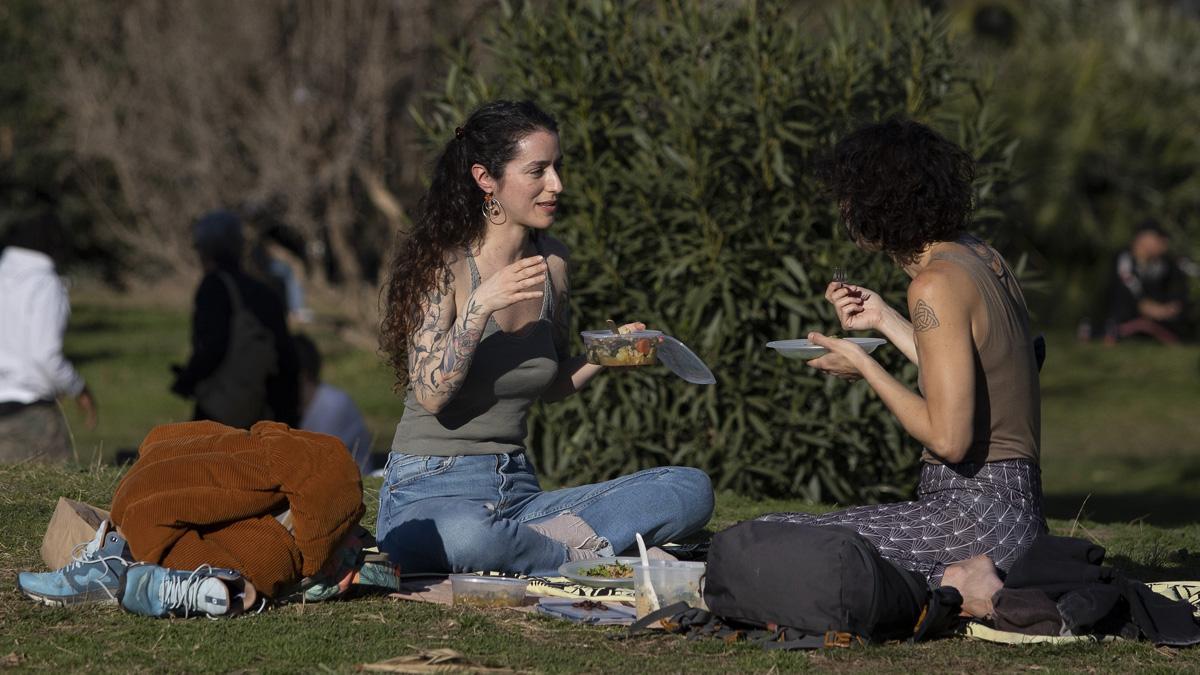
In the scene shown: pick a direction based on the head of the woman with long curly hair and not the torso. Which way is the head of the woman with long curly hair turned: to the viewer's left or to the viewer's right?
to the viewer's right

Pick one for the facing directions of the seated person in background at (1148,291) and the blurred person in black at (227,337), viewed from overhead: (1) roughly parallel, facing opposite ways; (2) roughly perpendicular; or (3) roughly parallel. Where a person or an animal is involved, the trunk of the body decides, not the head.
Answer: roughly perpendicular

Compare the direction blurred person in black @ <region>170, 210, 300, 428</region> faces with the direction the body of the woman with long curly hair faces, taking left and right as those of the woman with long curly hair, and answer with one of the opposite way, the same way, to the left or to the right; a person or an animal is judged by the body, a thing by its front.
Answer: the opposite way

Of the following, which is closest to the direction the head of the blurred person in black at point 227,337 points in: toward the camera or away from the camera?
away from the camera

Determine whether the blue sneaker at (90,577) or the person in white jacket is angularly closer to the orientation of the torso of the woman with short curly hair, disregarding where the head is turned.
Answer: the person in white jacket

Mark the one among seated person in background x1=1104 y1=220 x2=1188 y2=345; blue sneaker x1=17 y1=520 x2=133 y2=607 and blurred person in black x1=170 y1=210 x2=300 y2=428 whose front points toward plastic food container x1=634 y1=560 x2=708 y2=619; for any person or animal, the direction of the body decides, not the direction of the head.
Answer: the seated person in background

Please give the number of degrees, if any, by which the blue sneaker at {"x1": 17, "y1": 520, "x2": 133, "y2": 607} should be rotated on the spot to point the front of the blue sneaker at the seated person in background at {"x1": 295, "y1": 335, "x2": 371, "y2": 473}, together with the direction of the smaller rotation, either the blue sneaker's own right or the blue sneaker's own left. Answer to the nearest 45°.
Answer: approximately 90° to the blue sneaker's own right

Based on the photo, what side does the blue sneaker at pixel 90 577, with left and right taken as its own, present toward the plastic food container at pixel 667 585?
back

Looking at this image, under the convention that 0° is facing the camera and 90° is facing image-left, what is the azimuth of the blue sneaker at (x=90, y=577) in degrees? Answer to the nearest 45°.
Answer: approximately 90°

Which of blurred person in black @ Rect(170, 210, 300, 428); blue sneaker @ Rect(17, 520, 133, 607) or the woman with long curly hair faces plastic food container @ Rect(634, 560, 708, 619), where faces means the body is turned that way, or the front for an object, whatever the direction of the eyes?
the woman with long curly hair

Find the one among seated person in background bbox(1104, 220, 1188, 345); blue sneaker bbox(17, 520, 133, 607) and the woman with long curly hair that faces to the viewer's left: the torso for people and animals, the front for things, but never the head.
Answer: the blue sneaker

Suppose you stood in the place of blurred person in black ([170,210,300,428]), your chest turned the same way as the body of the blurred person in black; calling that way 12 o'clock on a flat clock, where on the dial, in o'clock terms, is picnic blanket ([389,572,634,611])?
The picnic blanket is roughly at 7 o'clock from the blurred person in black.

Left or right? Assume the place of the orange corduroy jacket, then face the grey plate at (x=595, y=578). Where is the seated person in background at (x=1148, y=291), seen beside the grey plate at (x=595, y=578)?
left

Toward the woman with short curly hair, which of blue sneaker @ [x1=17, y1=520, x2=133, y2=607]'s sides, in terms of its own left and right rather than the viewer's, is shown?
back
